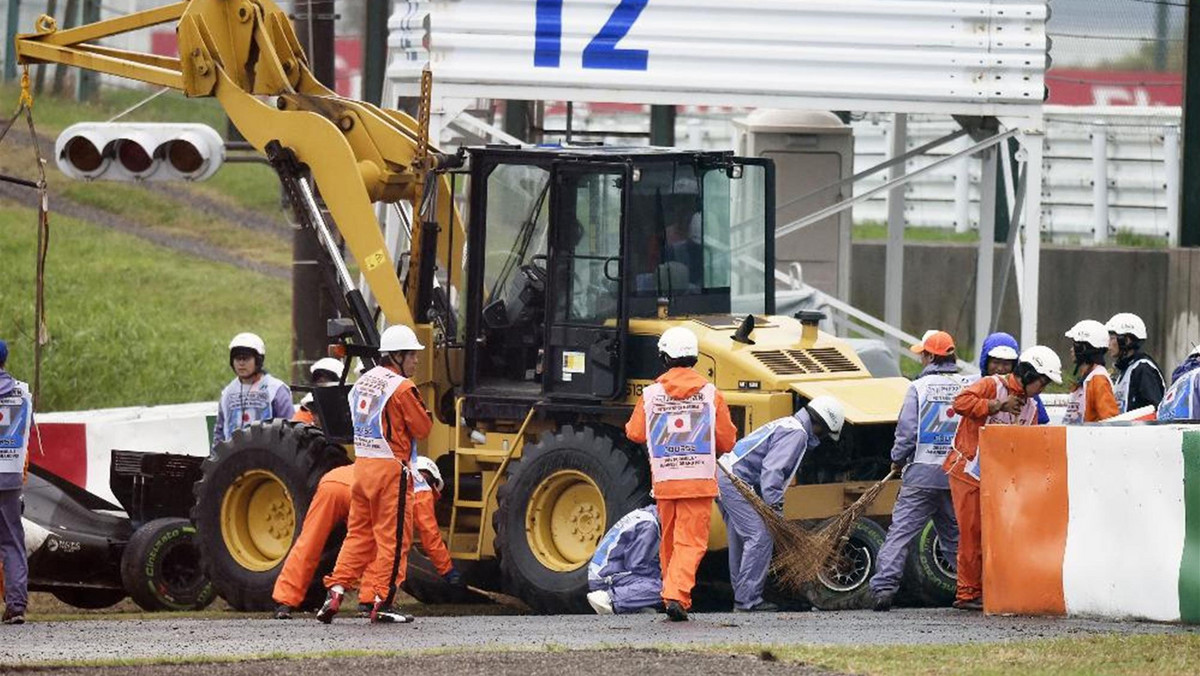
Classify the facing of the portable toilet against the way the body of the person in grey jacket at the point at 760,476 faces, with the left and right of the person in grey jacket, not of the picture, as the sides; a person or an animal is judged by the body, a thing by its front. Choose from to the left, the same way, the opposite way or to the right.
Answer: to the right

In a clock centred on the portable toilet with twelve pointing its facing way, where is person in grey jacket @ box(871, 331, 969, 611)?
The person in grey jacket is roughly at 12 o'clock from the portable toilet.

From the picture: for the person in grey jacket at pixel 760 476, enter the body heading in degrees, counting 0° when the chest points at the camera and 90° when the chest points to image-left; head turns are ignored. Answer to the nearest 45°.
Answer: approximately 270°

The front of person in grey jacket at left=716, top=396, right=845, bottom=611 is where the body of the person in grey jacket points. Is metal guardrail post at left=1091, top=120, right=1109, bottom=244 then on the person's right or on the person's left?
on the person's left

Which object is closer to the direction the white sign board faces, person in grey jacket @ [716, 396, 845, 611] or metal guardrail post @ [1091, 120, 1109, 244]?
the person in grey jacket
